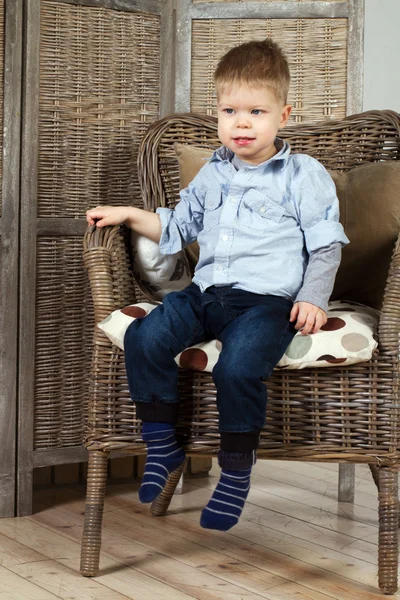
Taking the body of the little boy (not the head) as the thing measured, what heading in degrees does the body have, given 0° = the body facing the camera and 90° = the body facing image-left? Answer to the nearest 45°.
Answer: approximately 45°

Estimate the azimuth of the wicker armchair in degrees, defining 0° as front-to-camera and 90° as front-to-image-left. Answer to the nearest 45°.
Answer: approximately 0°
